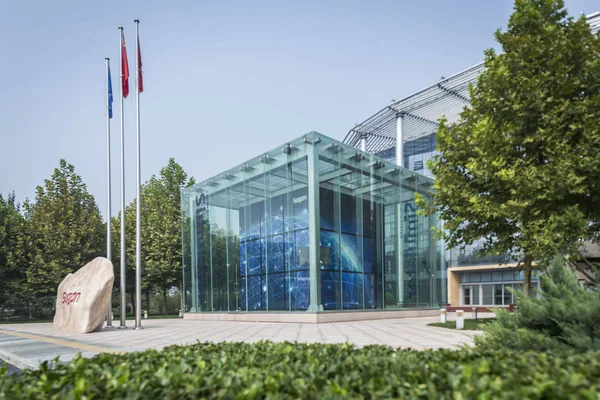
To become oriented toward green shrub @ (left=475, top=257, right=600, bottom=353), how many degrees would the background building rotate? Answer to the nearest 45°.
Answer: approximately 45° to its left

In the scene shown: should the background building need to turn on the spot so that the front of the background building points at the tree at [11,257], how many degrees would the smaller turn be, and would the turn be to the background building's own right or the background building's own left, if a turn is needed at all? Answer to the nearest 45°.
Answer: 0° — it already faces it

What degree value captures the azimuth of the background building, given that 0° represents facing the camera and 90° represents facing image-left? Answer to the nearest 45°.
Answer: approximately 45°
